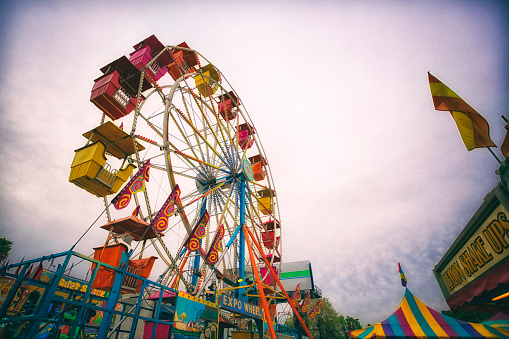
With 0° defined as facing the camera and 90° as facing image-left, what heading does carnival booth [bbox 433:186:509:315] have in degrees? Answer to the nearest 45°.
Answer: approximately 45°

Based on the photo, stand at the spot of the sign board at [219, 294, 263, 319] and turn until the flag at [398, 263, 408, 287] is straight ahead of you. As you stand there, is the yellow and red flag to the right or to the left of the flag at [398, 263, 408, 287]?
right

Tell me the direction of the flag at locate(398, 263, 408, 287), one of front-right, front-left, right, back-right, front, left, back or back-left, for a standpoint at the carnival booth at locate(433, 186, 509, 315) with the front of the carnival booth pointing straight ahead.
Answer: right

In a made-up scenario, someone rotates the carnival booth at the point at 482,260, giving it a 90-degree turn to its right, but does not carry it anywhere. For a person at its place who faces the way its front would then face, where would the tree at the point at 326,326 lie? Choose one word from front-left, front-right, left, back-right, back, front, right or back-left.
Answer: front

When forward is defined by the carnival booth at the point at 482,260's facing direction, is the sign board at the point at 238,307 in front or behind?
in front
